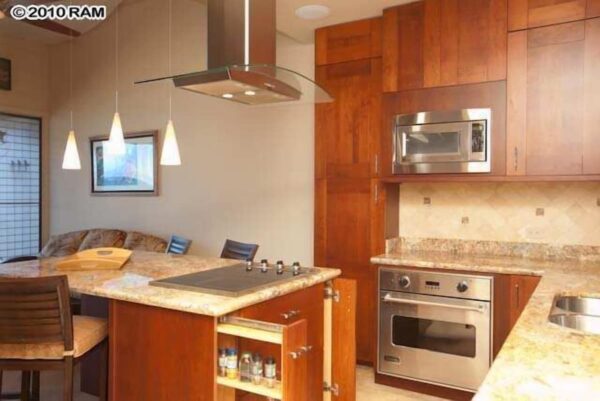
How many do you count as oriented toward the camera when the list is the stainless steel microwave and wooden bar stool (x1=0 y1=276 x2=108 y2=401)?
1

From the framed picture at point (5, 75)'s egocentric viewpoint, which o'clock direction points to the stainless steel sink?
The stainless steel sink is roughly at 1 o'clock from the framed picture.

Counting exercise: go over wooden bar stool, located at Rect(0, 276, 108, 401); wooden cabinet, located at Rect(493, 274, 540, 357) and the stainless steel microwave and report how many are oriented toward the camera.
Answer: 2

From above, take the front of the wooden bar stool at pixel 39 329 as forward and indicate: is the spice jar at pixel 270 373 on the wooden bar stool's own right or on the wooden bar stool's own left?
on the wooden bar stool's own right

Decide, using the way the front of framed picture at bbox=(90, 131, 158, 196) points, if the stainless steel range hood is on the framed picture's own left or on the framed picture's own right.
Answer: on the framed picture's own left

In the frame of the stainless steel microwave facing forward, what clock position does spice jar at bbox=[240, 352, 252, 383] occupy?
The spice jar is roughly at 1 o'clock from the stainless steel microwave.

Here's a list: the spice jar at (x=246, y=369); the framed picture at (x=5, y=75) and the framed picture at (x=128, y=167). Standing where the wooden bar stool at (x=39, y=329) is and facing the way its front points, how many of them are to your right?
1

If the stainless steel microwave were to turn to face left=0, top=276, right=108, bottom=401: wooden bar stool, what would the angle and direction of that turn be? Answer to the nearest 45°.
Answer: approximately 45° to its right

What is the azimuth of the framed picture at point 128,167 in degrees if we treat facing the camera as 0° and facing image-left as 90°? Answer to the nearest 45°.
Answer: approximately 45°

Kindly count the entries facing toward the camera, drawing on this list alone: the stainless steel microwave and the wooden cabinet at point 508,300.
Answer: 2

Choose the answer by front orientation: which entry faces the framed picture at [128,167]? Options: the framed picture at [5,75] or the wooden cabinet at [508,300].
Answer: the framed picture at [5,75]
